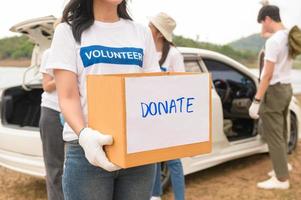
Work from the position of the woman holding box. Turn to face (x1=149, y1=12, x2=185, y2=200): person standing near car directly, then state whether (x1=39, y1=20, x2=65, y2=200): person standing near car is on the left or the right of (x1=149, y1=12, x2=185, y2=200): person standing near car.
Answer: left

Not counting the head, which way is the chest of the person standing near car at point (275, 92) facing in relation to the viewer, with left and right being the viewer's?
facing to the left of the viewer

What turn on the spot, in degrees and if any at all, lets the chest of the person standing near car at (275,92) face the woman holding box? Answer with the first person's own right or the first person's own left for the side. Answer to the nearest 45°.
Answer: approximately 90° to the first person's own left

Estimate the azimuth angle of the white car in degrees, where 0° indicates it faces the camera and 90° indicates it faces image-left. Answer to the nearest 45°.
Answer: approximately 225°

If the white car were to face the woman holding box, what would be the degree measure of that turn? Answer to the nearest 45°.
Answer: approximately 135° to its right
